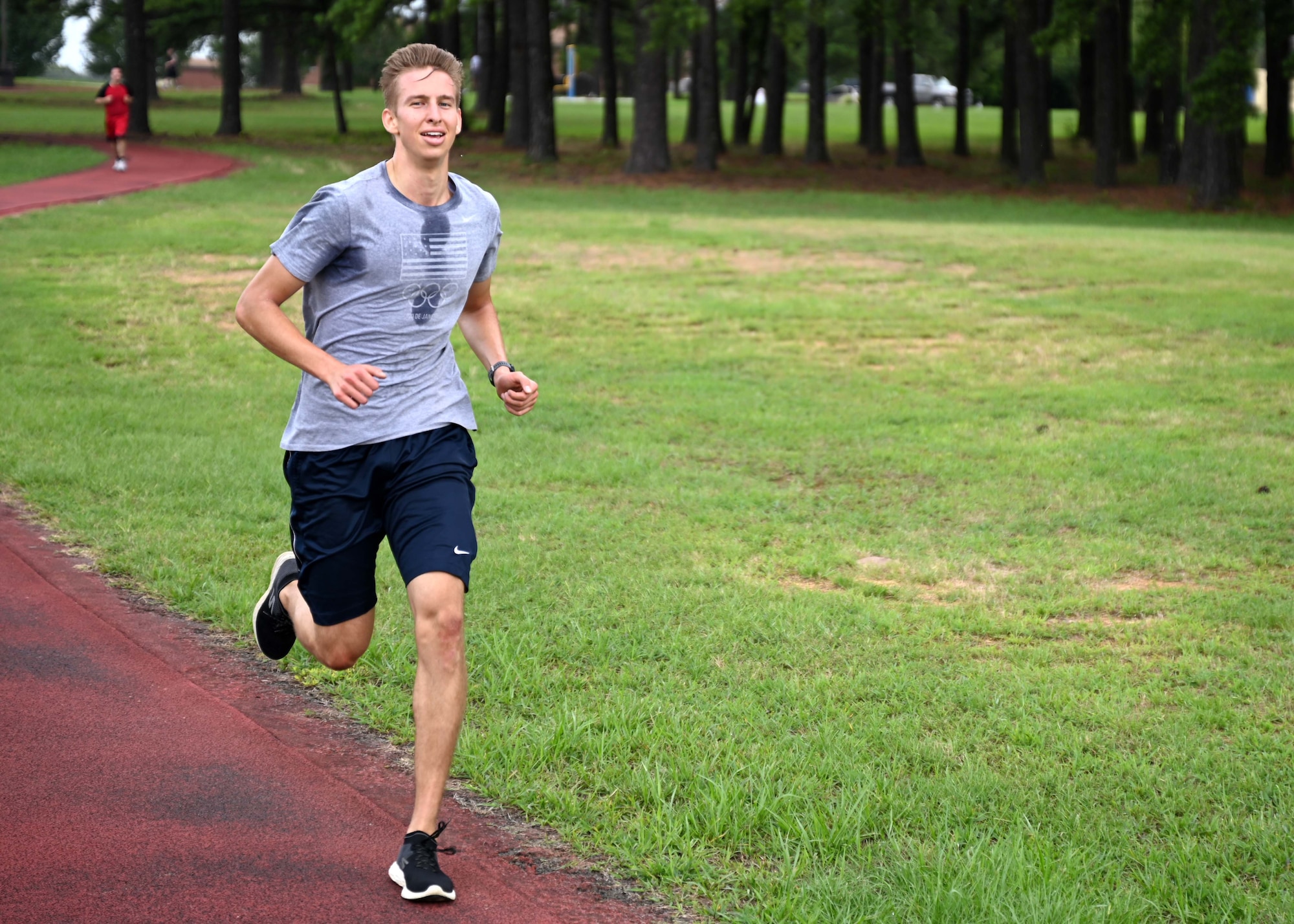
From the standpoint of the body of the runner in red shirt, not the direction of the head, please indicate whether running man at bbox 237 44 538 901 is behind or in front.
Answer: in front

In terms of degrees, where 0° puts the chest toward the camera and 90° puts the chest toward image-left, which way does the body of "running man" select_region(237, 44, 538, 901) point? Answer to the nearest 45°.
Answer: approximately 315°

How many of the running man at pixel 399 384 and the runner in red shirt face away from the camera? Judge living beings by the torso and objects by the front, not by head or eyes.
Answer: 0

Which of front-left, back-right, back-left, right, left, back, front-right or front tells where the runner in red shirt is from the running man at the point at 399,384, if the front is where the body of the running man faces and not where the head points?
back-left

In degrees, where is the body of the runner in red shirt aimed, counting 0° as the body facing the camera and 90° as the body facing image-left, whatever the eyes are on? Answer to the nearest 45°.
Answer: approximately 0°
